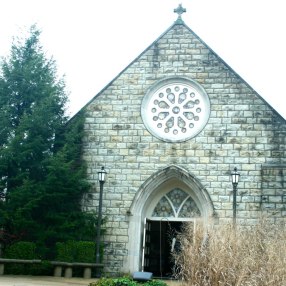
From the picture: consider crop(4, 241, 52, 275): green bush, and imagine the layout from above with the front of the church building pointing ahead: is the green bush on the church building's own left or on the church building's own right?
on the church building's own right

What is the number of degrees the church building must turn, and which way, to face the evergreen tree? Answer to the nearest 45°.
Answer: approximately 90° to its right

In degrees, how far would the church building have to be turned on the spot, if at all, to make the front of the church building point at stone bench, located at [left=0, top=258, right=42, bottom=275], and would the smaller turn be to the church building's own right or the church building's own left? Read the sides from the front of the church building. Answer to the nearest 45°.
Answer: approximately 45° to the church building's own right

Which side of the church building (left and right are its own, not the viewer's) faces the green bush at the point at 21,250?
right

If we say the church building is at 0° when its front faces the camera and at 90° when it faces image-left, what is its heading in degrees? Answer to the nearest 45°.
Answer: approximately 0°
